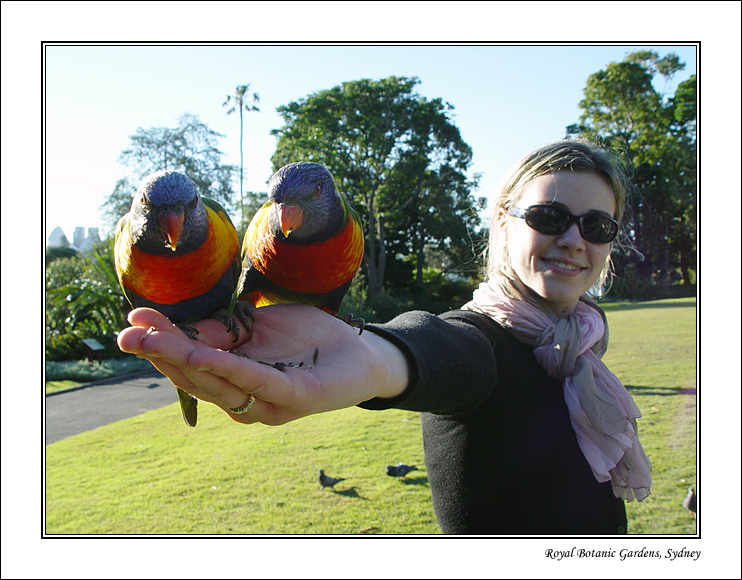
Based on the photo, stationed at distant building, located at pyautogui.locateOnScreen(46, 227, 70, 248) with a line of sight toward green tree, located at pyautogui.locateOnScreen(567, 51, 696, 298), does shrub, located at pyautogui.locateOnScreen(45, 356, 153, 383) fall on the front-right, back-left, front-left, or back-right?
front-right

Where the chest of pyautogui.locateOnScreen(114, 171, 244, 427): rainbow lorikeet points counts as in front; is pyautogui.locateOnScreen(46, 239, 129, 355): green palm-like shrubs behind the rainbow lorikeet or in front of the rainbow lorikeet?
behind

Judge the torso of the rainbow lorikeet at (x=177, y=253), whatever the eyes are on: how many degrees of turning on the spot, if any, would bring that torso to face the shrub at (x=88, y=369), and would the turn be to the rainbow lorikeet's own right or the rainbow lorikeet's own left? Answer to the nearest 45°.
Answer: approximately 180°

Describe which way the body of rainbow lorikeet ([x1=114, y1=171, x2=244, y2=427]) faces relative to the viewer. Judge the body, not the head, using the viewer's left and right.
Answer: facing the viewer

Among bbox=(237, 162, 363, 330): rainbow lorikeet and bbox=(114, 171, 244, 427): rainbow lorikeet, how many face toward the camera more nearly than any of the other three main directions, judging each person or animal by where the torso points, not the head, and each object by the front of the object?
2

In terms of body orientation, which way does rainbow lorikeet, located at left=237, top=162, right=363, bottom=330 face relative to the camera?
toward the camera

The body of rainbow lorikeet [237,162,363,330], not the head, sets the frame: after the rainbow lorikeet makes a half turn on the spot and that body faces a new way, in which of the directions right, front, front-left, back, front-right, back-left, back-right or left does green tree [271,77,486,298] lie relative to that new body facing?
front

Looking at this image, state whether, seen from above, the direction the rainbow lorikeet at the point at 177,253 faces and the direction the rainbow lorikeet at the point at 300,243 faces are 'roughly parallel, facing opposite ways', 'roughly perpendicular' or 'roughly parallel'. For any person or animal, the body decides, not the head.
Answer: roughly parallel
